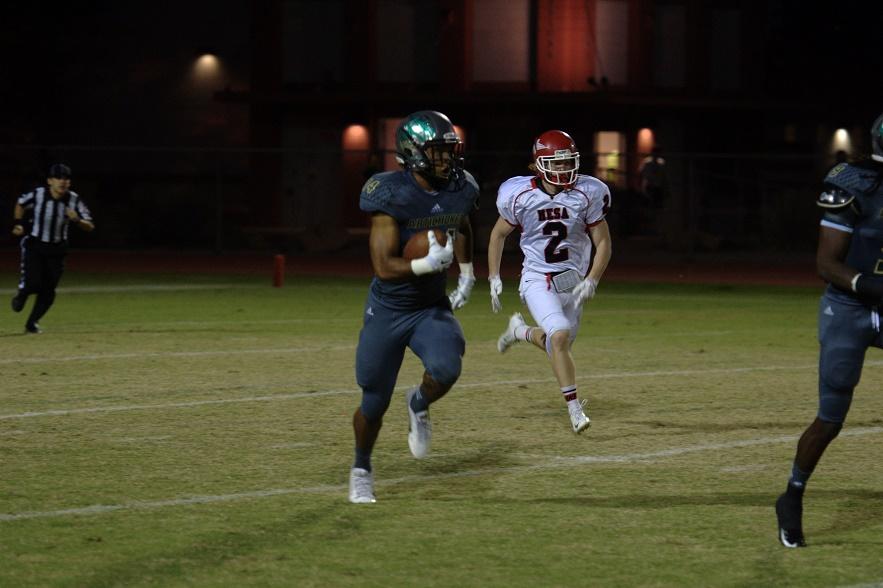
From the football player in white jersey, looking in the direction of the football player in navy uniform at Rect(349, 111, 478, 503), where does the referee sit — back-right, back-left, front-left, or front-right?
back-right

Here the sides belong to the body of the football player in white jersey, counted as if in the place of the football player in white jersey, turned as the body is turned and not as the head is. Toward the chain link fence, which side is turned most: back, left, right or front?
back

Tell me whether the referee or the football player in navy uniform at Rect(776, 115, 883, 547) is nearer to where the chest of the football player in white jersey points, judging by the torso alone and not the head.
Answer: the football player in navy uniform

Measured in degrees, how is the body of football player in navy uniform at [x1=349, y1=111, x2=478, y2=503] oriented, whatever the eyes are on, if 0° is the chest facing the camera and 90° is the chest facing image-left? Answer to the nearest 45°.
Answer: approximately 315°

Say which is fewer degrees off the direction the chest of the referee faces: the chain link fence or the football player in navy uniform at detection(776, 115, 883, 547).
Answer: the football player in navy uniform

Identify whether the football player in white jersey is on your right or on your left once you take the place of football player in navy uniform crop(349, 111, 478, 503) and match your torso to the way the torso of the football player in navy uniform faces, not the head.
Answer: on your left

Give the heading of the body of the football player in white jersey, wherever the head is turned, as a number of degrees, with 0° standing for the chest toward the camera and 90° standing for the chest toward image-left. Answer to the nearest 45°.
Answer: approximately 0°

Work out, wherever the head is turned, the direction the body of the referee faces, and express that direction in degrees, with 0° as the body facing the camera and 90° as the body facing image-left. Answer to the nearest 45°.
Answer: approximately 315°

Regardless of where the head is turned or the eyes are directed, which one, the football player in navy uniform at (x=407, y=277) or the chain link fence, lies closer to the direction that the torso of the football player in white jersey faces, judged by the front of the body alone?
the football player in navy uniform
